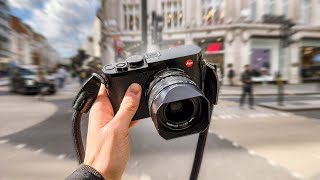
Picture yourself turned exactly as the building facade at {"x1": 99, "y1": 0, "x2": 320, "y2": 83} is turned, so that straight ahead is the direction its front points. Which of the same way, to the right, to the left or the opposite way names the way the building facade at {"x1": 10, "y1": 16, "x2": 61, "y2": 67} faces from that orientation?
to the left

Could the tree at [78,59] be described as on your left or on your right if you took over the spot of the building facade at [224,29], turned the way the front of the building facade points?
on your right

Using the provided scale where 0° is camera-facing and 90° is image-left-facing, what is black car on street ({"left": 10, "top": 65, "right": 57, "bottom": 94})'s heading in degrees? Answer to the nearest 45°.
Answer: approximately 315°

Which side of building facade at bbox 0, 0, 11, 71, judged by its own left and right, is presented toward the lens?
right

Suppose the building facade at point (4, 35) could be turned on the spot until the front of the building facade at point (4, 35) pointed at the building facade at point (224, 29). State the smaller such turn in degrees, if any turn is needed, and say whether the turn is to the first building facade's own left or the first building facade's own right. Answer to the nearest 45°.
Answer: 0° — it already faces it

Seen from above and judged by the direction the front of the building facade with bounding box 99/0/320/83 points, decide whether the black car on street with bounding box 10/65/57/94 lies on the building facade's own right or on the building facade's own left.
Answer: on the building facade's own right

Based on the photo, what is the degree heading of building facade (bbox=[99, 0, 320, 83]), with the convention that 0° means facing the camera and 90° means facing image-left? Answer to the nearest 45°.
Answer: approximately 0°

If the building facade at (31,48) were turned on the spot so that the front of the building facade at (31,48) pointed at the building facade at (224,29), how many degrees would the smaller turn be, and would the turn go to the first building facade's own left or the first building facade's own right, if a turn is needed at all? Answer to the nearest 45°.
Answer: approximately 45° to the first building facade's own left

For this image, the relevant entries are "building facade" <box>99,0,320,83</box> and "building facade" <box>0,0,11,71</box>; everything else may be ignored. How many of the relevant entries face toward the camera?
1

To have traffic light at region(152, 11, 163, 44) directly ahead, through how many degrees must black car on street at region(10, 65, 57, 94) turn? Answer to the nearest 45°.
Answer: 0° — it already faces it
